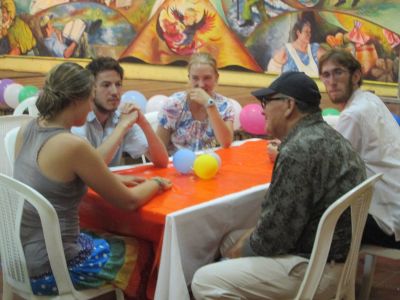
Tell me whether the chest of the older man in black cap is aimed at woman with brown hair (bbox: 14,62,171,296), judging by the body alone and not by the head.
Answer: yes

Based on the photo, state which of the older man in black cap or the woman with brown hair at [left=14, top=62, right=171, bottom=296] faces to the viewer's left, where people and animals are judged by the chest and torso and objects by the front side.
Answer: the older man in black cap

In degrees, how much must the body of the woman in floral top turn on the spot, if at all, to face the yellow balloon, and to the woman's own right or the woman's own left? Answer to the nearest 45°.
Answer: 0° — they already face it

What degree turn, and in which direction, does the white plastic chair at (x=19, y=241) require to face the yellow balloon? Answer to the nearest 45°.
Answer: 0° — it already faces it

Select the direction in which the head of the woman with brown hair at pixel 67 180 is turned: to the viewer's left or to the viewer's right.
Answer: to the viewer's right

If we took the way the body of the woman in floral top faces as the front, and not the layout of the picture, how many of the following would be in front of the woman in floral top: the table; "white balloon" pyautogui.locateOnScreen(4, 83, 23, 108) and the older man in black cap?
2

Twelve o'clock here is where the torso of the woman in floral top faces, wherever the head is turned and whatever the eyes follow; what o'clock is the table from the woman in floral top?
The table is roughly at 12 o'clock from the woman in floral top.

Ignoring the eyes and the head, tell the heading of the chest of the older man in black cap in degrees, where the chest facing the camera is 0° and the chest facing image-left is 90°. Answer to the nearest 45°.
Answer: approximately 90°

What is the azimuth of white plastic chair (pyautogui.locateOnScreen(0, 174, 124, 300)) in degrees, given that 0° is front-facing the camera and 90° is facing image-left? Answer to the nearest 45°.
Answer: approximately 225°
